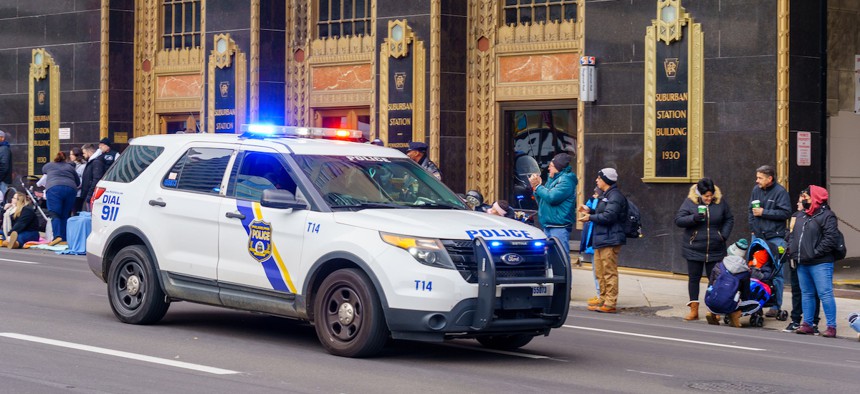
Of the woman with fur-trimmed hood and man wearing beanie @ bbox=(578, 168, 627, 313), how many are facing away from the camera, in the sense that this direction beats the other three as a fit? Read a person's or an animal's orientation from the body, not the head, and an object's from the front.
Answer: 0

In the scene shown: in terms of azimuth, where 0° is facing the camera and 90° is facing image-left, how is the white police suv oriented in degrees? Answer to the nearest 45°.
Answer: approximately 315°

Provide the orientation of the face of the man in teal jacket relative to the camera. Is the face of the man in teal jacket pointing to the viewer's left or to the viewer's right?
to the viewer's left

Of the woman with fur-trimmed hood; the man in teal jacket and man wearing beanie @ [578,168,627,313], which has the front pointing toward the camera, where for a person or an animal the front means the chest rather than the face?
the woman with fur-trimmed hood

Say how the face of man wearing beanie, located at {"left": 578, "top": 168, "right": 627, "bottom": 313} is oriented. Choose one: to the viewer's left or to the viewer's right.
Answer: to the viewer's left

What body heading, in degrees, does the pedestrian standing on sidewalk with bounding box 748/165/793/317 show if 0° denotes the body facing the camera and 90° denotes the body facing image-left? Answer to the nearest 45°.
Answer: approximately 45°

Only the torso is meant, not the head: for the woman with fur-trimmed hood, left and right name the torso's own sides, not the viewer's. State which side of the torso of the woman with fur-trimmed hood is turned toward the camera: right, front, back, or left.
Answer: front

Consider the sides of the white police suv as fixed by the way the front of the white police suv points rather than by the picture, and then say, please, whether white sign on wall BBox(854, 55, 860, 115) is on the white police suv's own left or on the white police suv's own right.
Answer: on the white police suv's own left

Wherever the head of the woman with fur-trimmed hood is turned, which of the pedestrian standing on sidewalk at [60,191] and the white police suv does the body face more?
the white police suv

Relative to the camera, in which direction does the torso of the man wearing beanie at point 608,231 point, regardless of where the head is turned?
to the viewer's left

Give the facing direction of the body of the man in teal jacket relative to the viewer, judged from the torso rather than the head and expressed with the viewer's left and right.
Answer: facing to the left of the viewer

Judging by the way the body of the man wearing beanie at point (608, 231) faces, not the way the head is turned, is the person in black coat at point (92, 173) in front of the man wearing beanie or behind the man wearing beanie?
in front
